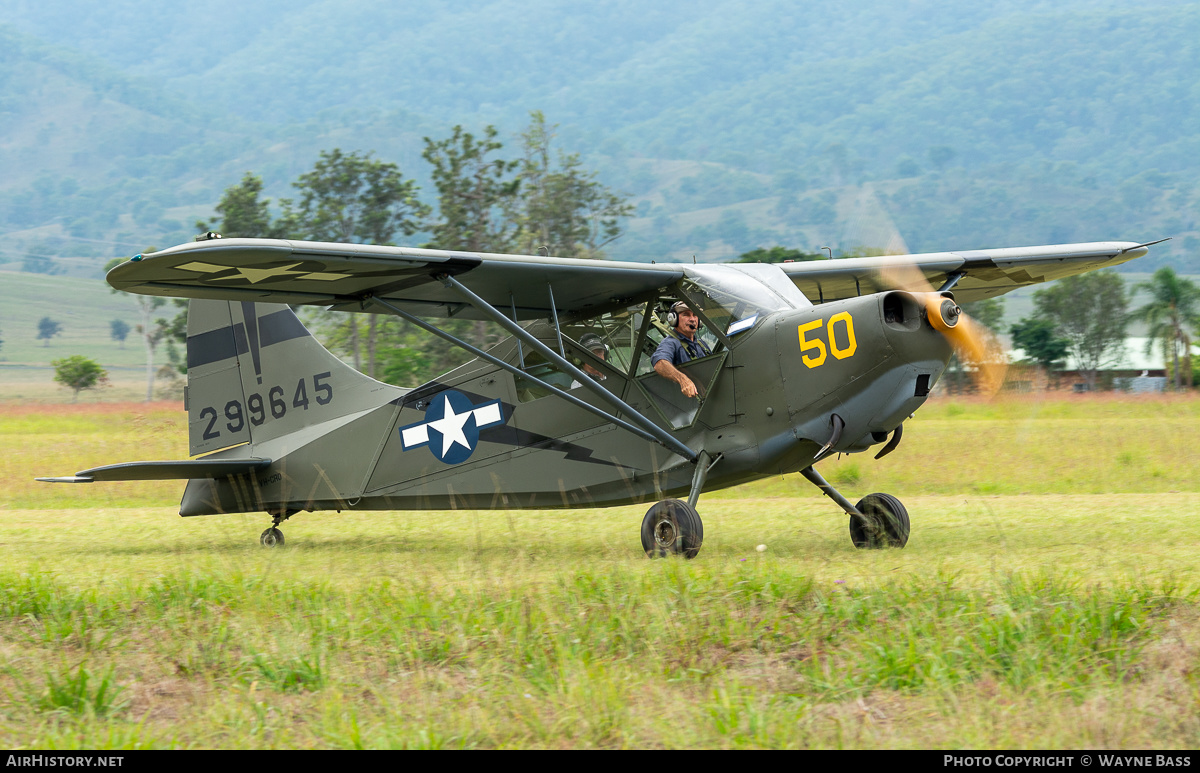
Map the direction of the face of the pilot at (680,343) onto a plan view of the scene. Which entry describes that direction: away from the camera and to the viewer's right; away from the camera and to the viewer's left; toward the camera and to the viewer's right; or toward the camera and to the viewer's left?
toward the camera and to the viewer's right

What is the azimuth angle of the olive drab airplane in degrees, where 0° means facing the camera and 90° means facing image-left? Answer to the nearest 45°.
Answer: approximately 315°

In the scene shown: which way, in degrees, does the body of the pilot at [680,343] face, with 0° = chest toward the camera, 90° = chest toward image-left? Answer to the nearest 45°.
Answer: approximately 315°
